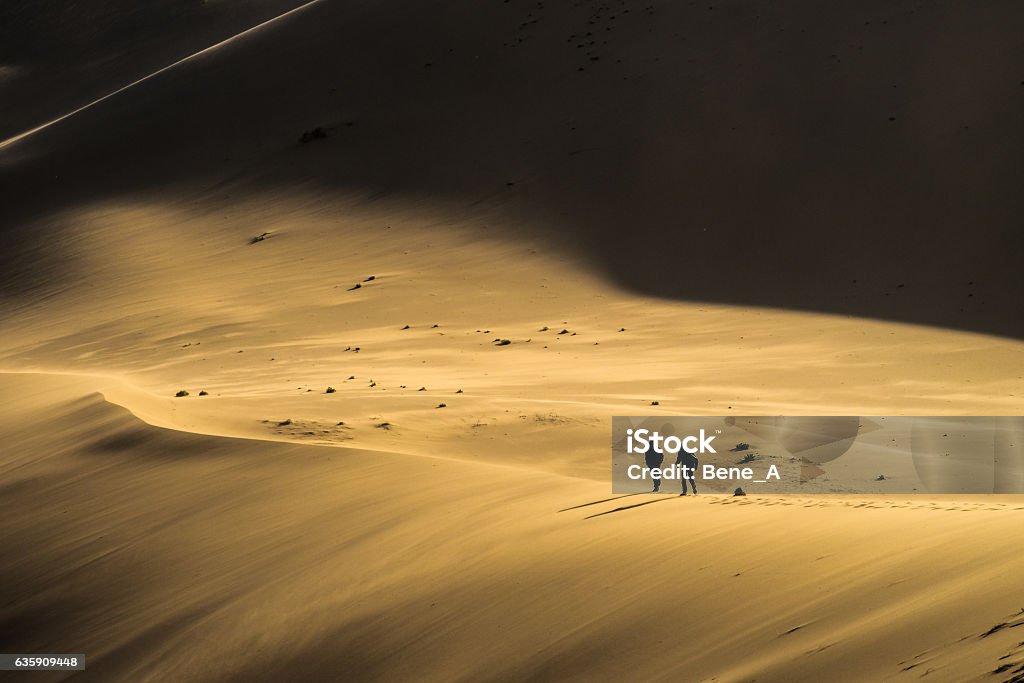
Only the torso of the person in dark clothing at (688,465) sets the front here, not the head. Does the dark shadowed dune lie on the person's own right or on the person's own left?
on the person's own right
